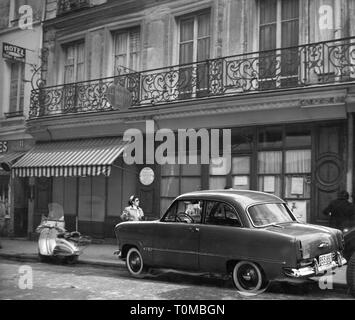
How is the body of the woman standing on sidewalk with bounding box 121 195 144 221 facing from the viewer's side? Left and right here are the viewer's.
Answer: facing the viewer and to the right of the viewer

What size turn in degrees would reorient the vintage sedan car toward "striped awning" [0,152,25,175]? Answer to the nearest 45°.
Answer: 0° — it already faces it

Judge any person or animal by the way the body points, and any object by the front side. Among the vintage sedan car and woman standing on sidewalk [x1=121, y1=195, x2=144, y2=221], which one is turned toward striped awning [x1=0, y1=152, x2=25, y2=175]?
the vintage sedan car

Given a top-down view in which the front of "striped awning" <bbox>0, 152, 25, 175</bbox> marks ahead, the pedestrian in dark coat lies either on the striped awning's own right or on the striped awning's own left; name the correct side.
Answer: on the striped awning's own left

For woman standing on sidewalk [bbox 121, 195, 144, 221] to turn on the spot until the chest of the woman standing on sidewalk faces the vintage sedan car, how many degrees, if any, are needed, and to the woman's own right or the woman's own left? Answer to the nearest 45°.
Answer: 0° — they already face it

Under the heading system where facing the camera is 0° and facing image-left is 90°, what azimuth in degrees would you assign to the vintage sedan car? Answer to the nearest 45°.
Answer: approximately 135°

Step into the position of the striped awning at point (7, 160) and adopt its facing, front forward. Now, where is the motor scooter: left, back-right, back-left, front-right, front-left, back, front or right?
front-left

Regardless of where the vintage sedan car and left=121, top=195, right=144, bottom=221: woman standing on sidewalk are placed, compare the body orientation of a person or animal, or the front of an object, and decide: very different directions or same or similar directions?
very different directions

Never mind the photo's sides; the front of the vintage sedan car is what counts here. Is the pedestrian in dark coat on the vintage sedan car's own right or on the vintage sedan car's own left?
on the vintage sedan car's own right

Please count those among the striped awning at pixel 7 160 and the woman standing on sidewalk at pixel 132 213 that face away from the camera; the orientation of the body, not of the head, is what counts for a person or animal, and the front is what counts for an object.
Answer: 0

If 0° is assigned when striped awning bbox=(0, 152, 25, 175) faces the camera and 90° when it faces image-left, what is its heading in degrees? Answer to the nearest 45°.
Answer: approximately 45°

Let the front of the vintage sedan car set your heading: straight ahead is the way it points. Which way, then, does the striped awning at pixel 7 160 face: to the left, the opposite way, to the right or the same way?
to the left

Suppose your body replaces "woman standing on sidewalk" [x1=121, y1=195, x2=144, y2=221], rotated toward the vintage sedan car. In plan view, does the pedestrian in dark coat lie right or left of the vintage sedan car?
left

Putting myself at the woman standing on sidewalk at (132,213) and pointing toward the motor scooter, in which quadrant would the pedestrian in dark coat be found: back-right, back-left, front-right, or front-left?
back-left

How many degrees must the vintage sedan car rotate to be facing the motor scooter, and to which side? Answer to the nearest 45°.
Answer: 0° — it already faces it

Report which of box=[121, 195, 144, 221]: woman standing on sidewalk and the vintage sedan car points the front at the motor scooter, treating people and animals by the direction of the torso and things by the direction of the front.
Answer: the vintage sedan car
